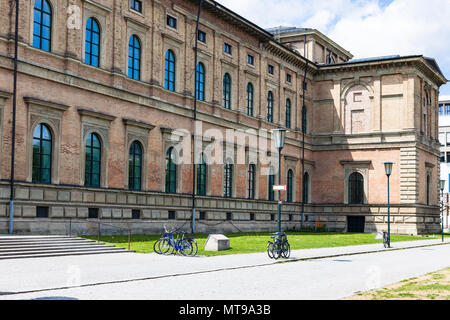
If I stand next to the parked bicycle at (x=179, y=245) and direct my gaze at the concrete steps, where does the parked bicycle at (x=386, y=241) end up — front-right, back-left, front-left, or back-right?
back-right

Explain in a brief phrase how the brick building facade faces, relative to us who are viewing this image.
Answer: facing the viewer and to the right of the viewer

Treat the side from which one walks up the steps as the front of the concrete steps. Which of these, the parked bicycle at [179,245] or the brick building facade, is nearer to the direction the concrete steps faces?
the parked bicycle

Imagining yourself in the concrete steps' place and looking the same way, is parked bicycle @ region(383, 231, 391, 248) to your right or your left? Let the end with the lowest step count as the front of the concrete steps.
on your left

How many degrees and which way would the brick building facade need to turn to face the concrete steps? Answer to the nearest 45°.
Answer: approximately 45° to its right

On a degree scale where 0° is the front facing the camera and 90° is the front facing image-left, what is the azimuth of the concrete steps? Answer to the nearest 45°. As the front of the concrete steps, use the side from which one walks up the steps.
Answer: approximately 315°

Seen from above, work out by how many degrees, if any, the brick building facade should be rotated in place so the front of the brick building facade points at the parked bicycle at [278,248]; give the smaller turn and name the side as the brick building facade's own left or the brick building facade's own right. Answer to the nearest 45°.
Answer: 0° — it already faces it
